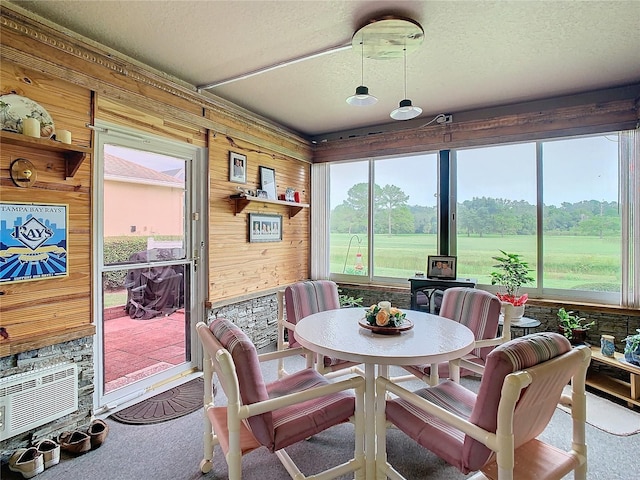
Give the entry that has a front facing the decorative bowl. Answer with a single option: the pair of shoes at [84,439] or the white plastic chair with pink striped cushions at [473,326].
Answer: the white plastic chair with pink striped cushions

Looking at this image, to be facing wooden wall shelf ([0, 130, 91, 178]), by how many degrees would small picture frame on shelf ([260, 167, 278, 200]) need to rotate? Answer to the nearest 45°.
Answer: approximately 90° to its right

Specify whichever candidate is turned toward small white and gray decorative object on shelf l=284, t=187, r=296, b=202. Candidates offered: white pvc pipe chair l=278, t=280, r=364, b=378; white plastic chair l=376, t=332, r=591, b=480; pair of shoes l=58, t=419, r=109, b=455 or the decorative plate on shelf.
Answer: white plastic chair l=376, t=332, r=591, b=480

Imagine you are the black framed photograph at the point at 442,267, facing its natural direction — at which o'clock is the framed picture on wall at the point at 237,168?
The framed picture on wall is roughly at 2 o'clock from the black framed photograph.

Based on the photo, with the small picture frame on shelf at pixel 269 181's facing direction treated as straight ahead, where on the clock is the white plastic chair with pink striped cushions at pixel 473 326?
The white plastic chair with pink striped cushions is roughly at 12 o'clock from the small picture frame on shelf.

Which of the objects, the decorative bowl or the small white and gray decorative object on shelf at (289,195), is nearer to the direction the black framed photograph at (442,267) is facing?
the decorative bowl

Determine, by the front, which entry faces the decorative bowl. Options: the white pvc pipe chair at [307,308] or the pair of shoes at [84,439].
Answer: the white pvc pipe chair

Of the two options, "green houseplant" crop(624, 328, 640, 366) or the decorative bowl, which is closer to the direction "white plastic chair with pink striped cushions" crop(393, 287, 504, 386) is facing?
the decorative bowl

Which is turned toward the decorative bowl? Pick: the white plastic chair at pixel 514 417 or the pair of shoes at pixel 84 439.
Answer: the white plastic chair
